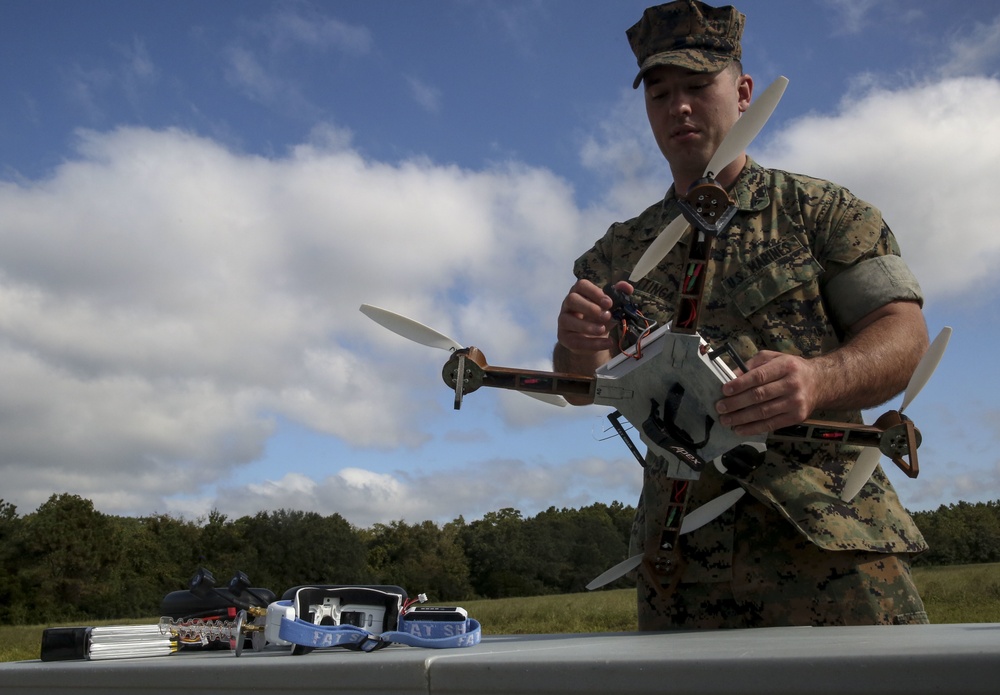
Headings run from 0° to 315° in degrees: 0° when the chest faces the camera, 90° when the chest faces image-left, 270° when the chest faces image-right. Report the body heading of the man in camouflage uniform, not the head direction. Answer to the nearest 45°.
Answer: approximately 45°

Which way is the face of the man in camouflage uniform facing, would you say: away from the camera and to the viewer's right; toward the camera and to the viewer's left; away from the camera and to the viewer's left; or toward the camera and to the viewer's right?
toward the camera and to the viewer's left
